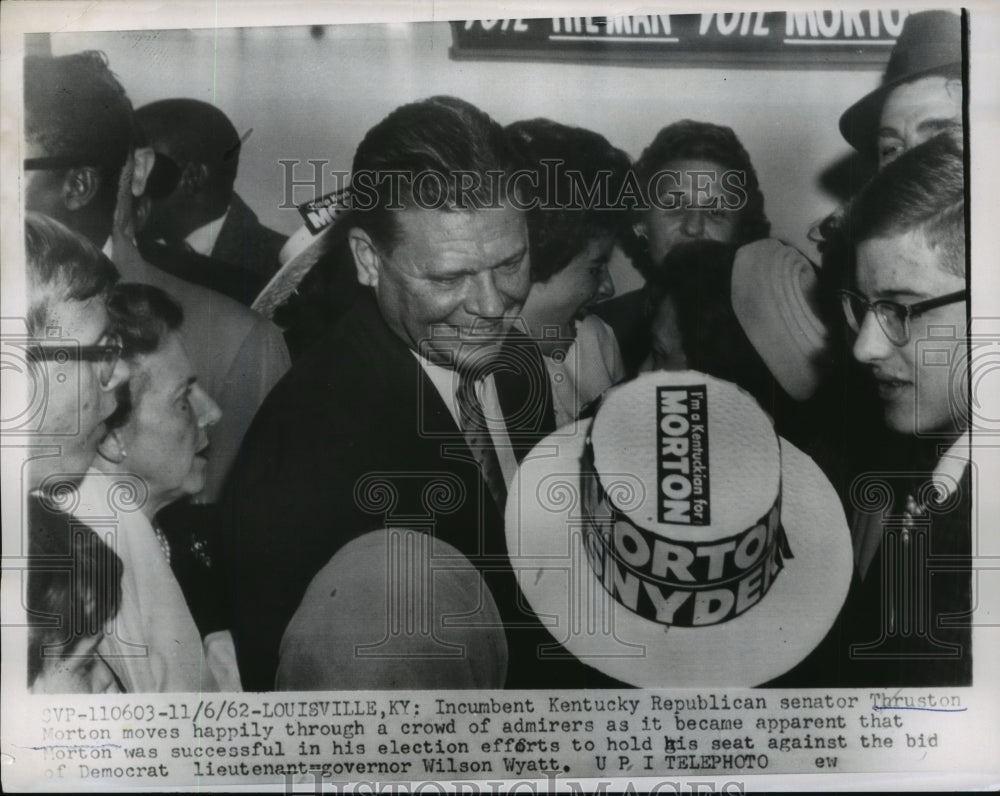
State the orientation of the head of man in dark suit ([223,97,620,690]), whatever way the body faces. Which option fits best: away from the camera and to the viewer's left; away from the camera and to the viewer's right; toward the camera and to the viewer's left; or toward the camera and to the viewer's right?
toward the camera and to the viewer's right

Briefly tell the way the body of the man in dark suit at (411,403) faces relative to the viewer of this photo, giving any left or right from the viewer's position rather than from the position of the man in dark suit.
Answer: facing the viewer and to the right of the viewer
